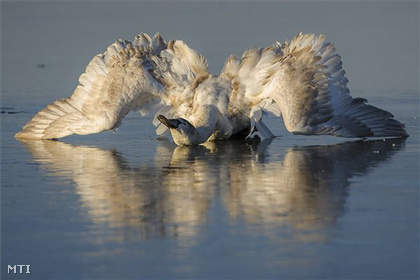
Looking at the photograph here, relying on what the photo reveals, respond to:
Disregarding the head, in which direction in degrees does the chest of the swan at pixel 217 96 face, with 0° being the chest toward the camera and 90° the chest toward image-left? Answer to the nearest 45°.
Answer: approximately 0°
